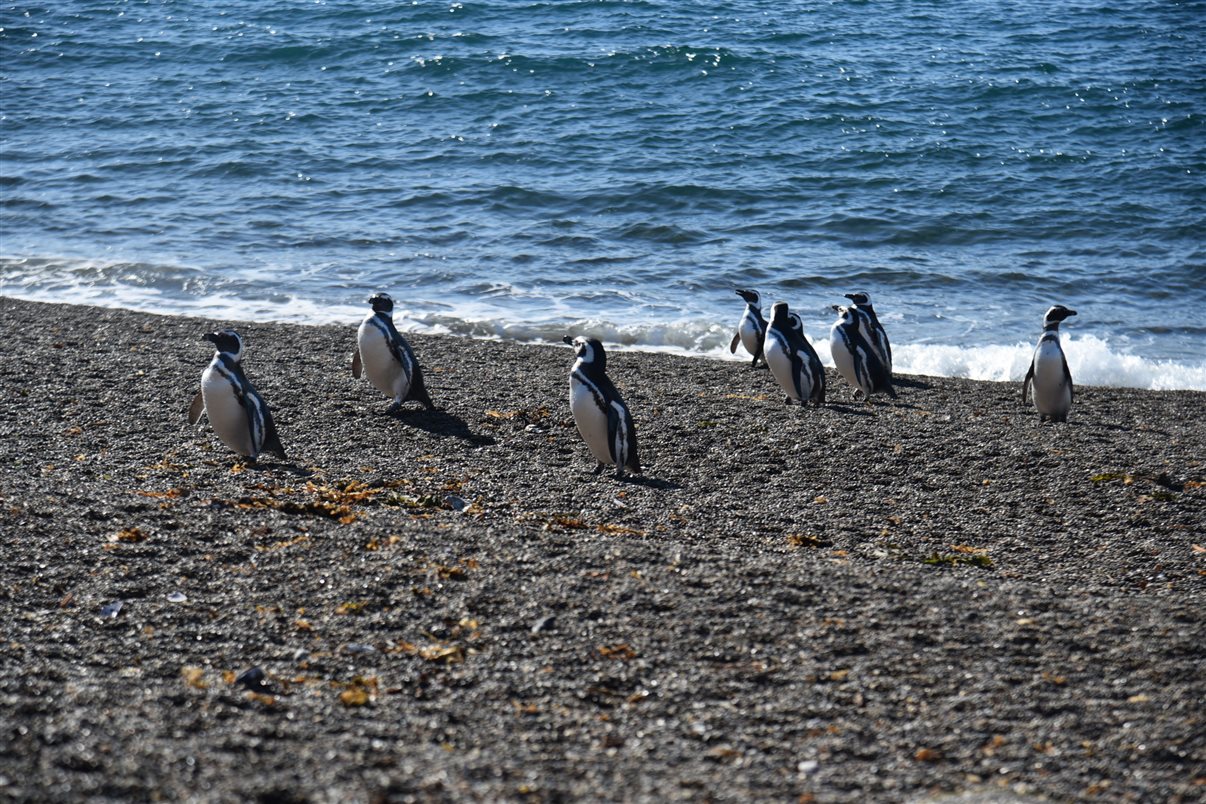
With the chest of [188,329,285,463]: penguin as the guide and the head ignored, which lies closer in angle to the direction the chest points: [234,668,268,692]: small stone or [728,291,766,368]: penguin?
the small stone

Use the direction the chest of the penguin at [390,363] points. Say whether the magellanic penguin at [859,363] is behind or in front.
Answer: behind

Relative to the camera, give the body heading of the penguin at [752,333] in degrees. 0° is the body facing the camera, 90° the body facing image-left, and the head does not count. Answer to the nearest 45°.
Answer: approximately 45°

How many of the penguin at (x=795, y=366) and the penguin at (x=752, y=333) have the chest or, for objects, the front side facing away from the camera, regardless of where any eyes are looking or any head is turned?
0

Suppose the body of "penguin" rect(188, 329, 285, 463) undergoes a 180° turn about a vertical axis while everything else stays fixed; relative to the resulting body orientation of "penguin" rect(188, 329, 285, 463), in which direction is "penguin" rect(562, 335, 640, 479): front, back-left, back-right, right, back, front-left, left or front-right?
front-right
